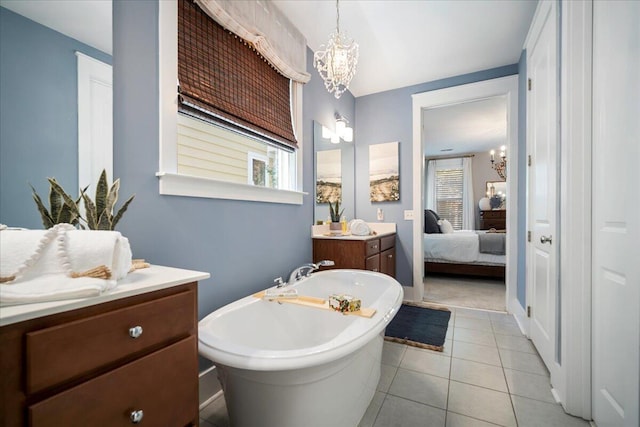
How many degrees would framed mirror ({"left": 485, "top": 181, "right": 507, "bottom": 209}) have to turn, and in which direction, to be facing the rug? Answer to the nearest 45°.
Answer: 0° — it already faces it

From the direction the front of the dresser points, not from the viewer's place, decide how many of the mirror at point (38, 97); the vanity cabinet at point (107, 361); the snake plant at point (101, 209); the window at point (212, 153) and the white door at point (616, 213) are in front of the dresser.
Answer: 5

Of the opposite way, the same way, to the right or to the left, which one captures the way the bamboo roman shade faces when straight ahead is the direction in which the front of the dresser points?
to the left

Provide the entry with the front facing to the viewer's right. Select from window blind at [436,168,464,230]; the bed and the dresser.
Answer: the bed

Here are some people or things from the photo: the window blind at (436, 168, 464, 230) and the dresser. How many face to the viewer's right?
0

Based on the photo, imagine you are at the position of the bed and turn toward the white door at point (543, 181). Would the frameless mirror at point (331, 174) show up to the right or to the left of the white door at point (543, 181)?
right

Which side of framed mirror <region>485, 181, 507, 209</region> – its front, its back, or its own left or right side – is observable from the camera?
front

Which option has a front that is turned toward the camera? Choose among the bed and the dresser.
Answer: the dresser

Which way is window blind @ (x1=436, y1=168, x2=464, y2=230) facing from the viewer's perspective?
toward the camera

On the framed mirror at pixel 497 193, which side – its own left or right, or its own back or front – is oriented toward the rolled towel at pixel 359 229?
front

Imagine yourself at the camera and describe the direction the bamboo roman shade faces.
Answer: facing the viewer and to the right of the viewer

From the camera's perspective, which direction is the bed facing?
to the viewer's right

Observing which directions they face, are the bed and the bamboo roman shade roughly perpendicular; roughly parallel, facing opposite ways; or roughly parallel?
roughly parallel
